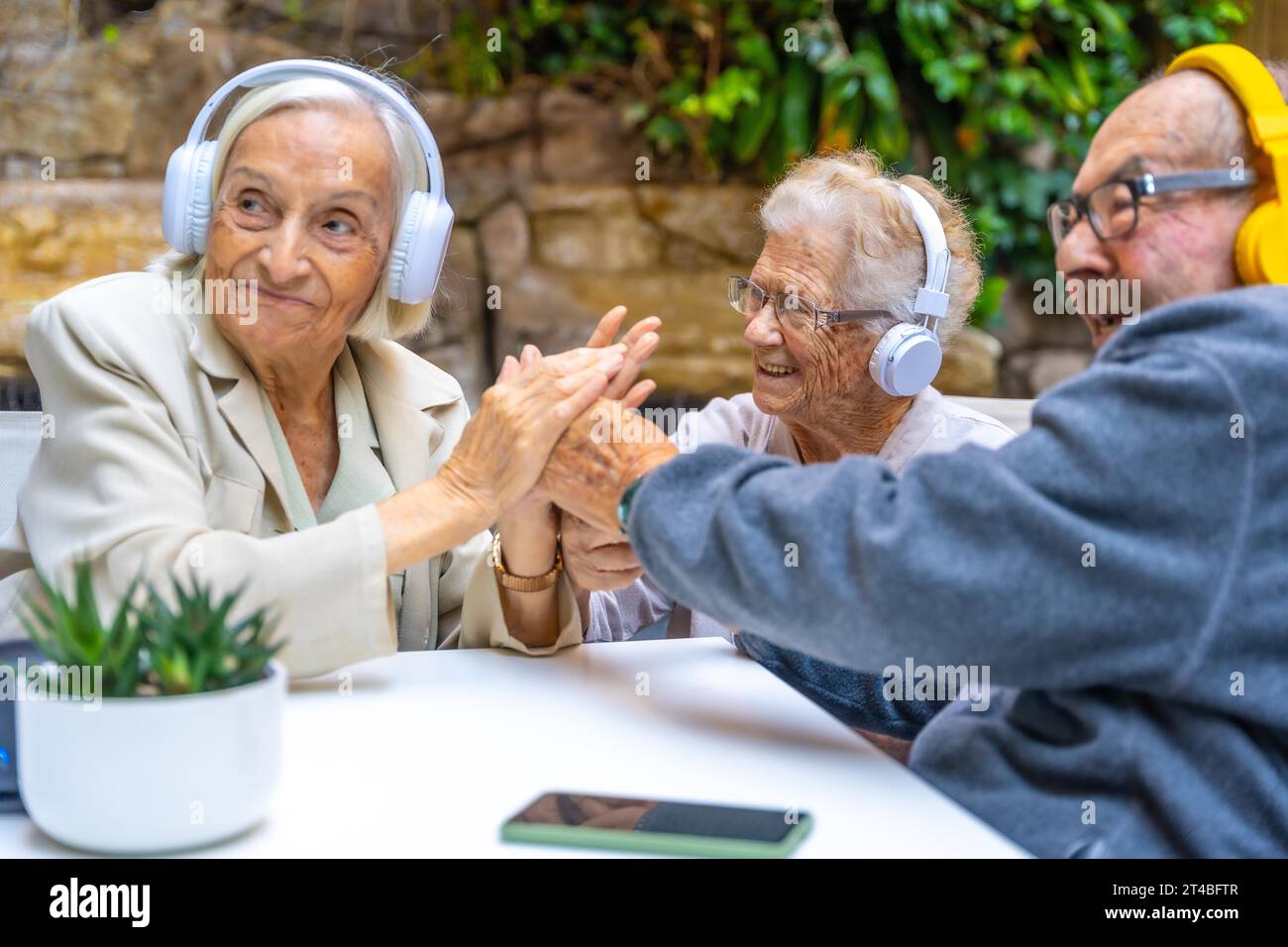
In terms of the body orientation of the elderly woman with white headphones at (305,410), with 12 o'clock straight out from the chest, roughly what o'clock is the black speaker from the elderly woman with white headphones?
The black speaker is roughly at 2 o'clock from the elderly woman with white headphones.

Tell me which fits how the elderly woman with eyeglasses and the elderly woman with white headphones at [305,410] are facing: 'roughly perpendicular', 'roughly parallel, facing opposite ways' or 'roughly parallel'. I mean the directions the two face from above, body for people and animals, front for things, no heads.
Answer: roughly perpendicular

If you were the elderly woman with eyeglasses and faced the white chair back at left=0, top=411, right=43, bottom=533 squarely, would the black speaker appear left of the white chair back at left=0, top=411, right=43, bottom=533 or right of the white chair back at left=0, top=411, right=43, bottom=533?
left

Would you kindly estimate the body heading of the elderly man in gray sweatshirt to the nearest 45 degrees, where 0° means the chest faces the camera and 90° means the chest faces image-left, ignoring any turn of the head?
approximately 90°

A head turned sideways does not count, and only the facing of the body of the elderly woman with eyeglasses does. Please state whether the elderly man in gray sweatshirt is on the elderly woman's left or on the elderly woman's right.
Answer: on the elderly woman's left

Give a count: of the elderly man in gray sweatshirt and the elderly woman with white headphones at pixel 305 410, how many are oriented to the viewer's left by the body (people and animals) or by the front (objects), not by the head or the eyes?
1
